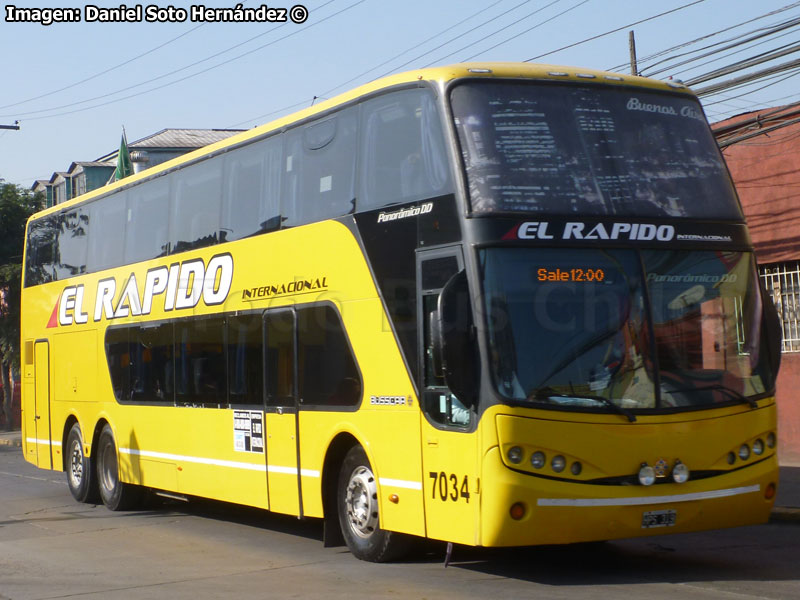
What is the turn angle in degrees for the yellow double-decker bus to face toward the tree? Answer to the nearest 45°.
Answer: approximately 180°

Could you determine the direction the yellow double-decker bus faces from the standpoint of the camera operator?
facing the viewer and to the right of the viewer
